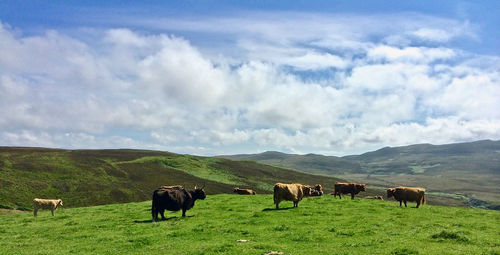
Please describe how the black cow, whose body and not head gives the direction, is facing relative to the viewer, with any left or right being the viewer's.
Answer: facing away from the viewer and to the right of the viewer

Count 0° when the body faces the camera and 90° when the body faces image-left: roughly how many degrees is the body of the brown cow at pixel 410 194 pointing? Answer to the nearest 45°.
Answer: approximately 90°

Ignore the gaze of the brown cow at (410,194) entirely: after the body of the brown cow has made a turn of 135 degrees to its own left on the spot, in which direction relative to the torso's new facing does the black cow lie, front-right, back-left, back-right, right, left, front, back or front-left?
right
